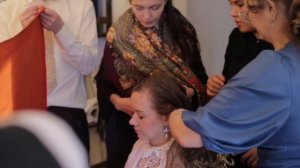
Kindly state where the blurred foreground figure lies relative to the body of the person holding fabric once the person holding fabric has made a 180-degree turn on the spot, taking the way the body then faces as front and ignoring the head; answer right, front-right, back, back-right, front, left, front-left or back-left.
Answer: back

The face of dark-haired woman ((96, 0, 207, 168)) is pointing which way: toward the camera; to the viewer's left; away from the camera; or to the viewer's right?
toward the camera

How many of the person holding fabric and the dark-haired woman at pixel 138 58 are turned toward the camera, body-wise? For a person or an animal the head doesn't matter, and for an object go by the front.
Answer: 2

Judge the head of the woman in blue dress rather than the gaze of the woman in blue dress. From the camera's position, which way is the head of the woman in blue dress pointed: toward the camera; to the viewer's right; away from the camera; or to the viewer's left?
to the viewer's left

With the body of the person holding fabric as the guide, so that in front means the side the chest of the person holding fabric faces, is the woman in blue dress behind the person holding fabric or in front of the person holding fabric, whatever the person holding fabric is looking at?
in front

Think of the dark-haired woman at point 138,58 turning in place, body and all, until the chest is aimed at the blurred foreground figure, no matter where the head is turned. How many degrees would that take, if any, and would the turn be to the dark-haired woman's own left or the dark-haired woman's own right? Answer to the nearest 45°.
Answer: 0° — they already face them

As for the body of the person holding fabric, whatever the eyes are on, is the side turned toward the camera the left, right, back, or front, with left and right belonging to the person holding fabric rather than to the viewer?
front

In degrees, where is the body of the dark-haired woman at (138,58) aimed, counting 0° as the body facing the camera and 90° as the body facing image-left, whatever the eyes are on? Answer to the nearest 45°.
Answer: approximately 0°

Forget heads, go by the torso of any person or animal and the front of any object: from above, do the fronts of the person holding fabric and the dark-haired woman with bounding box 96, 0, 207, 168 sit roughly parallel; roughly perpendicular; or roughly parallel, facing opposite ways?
roughly parallel
